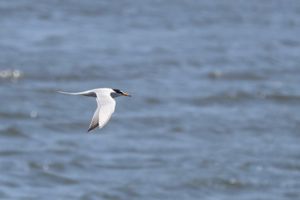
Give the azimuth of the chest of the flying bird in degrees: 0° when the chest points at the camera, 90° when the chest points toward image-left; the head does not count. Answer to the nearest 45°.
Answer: approximately 270°
